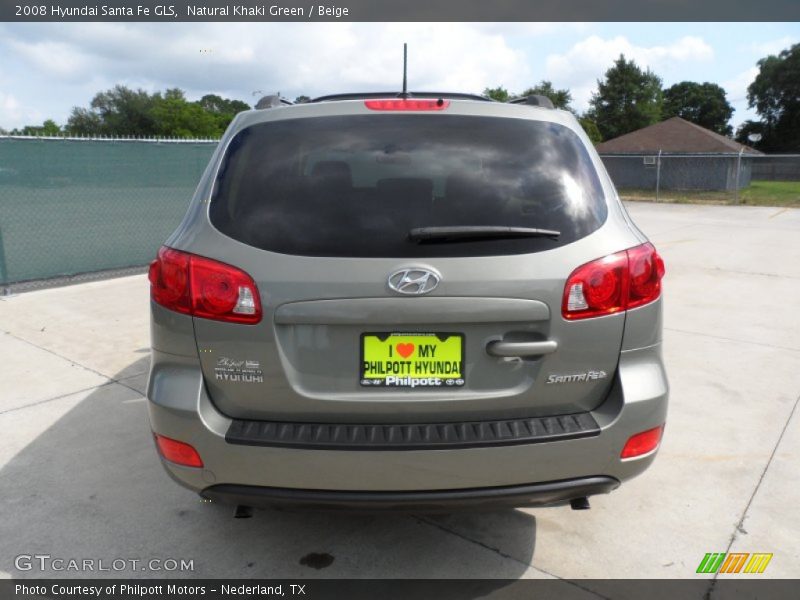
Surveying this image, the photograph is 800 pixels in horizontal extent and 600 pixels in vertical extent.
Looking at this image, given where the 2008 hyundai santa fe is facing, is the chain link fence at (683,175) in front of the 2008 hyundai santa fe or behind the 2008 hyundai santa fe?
in front

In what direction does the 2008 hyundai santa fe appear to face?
away from the camera

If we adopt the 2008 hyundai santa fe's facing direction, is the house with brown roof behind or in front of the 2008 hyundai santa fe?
in front

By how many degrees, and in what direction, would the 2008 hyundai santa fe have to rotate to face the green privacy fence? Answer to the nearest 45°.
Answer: approximately 45° to its left

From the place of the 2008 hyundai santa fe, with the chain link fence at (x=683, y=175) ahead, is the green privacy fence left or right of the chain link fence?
left
